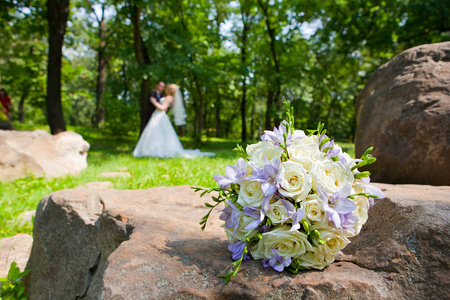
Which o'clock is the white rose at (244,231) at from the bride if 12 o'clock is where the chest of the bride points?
The white rose is roughly at 9 o'clock from the bride.

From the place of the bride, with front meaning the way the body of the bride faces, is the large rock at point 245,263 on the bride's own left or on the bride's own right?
on the bride's own left

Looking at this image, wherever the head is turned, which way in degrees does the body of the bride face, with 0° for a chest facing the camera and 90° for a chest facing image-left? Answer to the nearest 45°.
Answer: approximately 90°

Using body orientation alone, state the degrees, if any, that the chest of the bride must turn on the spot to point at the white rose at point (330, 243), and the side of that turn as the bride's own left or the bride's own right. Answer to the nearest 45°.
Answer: approximately 90° to the bride's own left

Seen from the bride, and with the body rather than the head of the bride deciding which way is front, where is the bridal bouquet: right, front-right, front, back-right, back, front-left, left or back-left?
left

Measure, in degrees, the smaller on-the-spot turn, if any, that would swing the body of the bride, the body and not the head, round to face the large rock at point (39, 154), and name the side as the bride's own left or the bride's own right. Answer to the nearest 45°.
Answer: approximately 45° to the bride's own left

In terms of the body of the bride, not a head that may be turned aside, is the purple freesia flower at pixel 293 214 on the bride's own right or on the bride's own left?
on the bride's own left

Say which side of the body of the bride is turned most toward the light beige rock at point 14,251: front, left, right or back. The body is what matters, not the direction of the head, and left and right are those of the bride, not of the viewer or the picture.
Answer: left

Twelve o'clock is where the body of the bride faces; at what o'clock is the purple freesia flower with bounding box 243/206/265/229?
The purple freesia flower is roughly at 9 o'clock from the bride.

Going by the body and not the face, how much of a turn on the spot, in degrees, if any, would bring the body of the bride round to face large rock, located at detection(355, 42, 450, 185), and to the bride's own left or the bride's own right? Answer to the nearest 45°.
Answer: approximately 135° to the bride's own left
